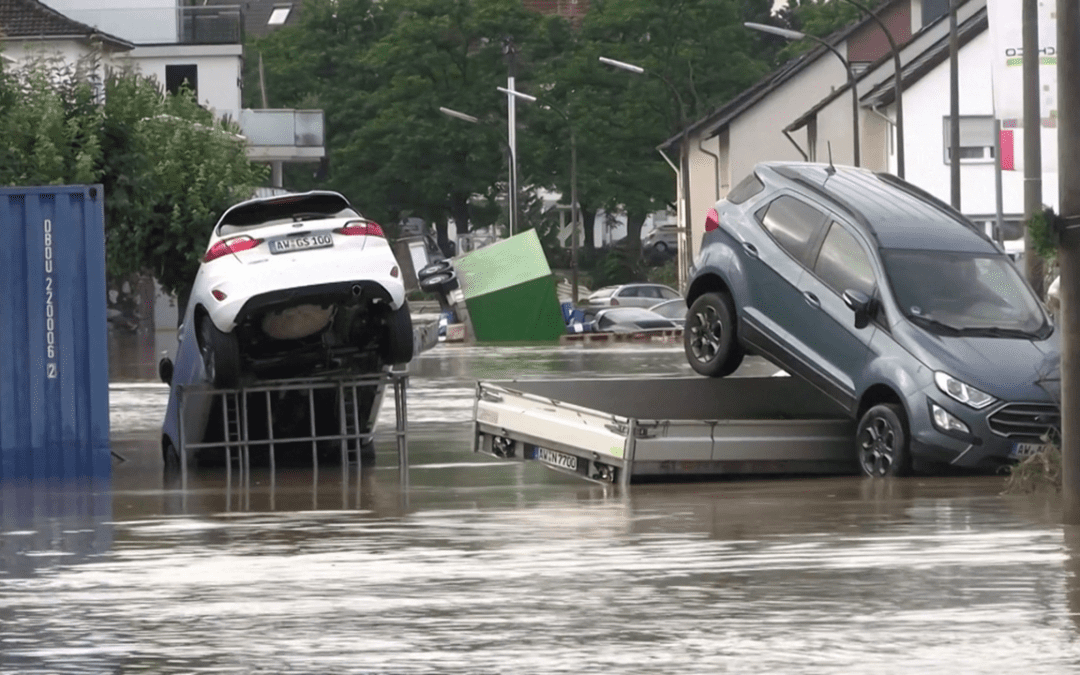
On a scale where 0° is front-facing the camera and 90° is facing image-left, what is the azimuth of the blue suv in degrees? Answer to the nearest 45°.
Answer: approximately 315°

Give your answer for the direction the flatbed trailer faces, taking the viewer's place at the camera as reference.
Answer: facing away from the viewer and to the right of the viewer

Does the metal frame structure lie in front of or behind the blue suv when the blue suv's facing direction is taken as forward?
behind

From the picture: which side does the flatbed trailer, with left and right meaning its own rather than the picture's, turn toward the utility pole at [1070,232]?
right

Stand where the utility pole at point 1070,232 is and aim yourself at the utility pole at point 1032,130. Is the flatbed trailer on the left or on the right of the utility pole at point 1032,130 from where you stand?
left

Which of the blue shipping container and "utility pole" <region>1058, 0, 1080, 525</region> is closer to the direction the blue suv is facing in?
the utility pole

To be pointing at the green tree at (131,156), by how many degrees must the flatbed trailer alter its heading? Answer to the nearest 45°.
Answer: approximately 90° to its left

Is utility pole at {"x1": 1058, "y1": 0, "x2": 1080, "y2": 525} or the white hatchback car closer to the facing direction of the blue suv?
the utility pole

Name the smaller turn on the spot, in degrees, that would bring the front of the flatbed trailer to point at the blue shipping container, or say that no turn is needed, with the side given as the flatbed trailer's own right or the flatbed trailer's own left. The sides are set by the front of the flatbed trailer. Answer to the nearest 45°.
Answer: approximately 135° to the flatbed trailer's own left
